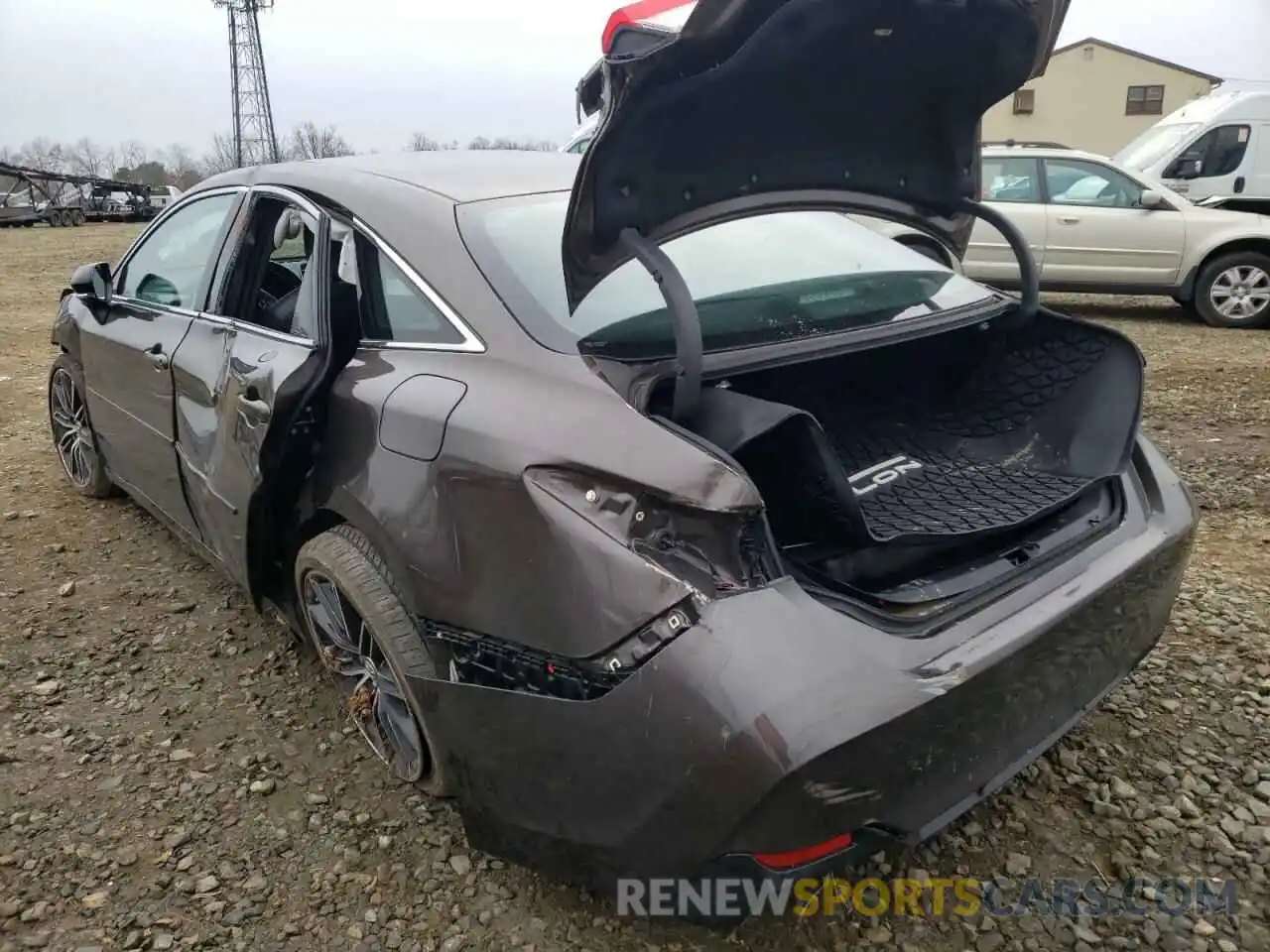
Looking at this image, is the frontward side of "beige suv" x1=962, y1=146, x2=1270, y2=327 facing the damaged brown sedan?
no

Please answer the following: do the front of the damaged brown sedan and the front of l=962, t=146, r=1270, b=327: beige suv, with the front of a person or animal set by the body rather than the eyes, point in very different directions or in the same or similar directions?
very different directions

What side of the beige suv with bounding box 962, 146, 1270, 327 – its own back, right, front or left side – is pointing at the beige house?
left

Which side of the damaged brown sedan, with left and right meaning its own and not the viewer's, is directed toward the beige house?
right

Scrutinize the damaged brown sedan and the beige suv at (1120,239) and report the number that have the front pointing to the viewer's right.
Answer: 1

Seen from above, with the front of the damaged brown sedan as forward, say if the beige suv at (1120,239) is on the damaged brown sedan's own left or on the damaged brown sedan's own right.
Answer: on the damaged brown sedan's own right

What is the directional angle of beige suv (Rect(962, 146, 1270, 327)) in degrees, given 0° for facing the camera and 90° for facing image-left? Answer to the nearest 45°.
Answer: approximately 270°

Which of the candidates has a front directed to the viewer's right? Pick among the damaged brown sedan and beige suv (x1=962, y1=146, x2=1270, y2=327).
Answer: the beige suv

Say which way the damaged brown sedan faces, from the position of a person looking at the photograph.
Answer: facing away from the viewer and to the left of the viewer
